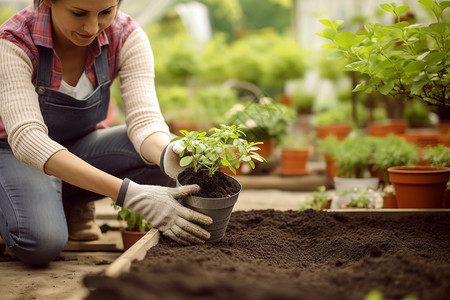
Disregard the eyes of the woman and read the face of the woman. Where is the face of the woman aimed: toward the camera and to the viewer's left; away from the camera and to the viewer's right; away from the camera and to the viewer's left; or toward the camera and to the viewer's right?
toward the camera and to the viewer's right

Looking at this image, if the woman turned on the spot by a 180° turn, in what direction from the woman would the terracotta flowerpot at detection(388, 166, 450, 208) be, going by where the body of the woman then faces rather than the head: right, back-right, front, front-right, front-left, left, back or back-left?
back-right

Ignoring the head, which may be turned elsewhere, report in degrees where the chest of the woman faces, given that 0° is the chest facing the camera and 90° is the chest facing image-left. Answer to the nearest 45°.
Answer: approximately 315°

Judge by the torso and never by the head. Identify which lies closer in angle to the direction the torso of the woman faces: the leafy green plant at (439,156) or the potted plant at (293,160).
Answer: the leafy green plant

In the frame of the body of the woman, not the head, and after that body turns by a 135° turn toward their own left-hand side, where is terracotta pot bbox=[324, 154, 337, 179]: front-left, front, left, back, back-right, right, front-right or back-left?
front-right

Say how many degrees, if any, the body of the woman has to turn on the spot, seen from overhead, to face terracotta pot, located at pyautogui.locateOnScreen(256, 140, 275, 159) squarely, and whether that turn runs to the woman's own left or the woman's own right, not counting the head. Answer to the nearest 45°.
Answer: approximately 90° to the woman's own left

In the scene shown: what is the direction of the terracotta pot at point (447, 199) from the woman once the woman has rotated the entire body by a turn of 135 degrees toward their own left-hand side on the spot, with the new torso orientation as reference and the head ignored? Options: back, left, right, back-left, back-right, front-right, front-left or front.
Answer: right

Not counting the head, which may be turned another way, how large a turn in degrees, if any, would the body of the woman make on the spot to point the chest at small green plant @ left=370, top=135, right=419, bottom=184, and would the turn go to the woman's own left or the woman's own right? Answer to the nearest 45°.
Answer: approximately 45° to the woman's own left

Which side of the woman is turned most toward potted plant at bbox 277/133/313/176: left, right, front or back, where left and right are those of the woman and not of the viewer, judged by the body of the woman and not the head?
left

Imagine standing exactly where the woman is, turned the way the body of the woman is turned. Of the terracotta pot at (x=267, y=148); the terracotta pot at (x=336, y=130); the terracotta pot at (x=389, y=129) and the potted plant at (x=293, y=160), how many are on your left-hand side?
4

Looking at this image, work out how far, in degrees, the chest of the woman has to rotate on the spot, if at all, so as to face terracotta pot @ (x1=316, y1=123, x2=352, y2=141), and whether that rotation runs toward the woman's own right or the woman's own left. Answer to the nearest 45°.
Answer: approximately 90° to the woman's own left

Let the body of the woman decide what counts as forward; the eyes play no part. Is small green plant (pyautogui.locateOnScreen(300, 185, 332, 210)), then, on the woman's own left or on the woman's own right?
on the woman's own left

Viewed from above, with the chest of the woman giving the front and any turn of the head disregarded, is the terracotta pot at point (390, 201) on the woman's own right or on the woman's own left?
on the woman's own left

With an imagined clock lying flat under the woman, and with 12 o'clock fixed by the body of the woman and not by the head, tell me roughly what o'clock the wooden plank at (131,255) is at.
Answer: The wooden plank is roughly at 1 o'clock from the woman.

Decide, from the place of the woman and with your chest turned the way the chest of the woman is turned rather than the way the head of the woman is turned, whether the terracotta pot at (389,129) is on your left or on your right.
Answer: on your left

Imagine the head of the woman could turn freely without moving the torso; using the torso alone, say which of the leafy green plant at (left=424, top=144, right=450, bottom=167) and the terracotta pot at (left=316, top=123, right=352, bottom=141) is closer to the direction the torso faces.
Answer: the leafy green plant
